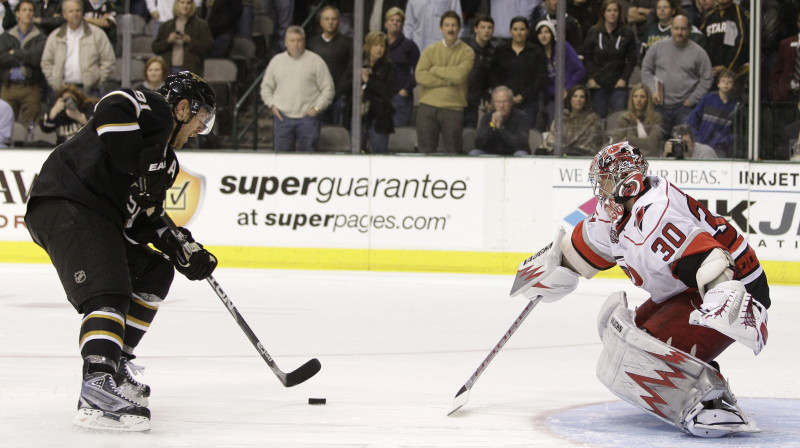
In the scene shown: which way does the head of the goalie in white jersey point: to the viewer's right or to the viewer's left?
to the viewer's left

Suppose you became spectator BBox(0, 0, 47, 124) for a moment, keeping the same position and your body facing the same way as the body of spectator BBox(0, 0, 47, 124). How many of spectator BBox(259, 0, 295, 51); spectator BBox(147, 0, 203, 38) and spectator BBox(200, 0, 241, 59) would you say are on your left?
3

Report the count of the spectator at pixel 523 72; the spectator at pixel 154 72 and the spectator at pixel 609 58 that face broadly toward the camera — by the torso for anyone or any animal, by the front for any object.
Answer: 3

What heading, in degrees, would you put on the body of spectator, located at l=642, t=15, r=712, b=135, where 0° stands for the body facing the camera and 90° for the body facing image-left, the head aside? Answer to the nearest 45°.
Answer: approximately 0°

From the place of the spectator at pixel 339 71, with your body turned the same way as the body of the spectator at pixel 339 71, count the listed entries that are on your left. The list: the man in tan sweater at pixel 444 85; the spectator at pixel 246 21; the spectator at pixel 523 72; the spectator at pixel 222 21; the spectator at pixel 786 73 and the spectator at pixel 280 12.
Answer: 3

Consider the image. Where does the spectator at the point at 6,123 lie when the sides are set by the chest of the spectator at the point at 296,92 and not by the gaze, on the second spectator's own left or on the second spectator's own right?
on the second spectator's own right

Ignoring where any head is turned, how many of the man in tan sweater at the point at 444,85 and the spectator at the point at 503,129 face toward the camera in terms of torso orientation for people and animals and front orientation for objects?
2

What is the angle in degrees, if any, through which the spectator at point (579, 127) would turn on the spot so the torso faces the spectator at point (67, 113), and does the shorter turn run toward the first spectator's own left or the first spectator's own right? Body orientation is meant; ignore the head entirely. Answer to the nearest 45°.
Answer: approximately 90° to the first spectator's own right

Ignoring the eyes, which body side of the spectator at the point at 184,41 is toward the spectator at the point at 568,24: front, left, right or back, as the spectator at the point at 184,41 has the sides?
left
